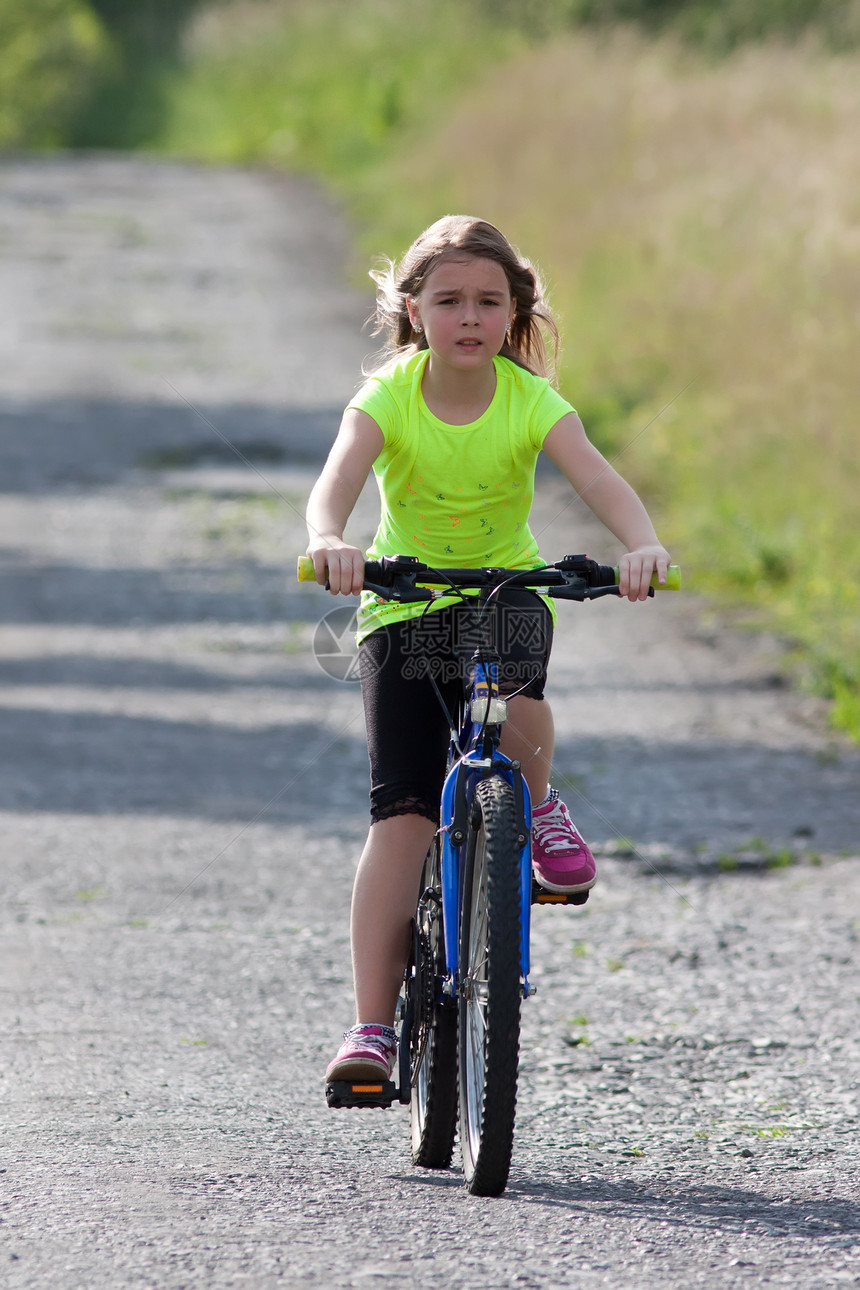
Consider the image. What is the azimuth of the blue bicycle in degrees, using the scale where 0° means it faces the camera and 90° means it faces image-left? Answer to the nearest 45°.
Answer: approximately 0°

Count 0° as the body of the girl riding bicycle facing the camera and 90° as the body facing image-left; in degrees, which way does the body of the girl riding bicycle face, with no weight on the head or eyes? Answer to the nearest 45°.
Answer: approximately 0°
